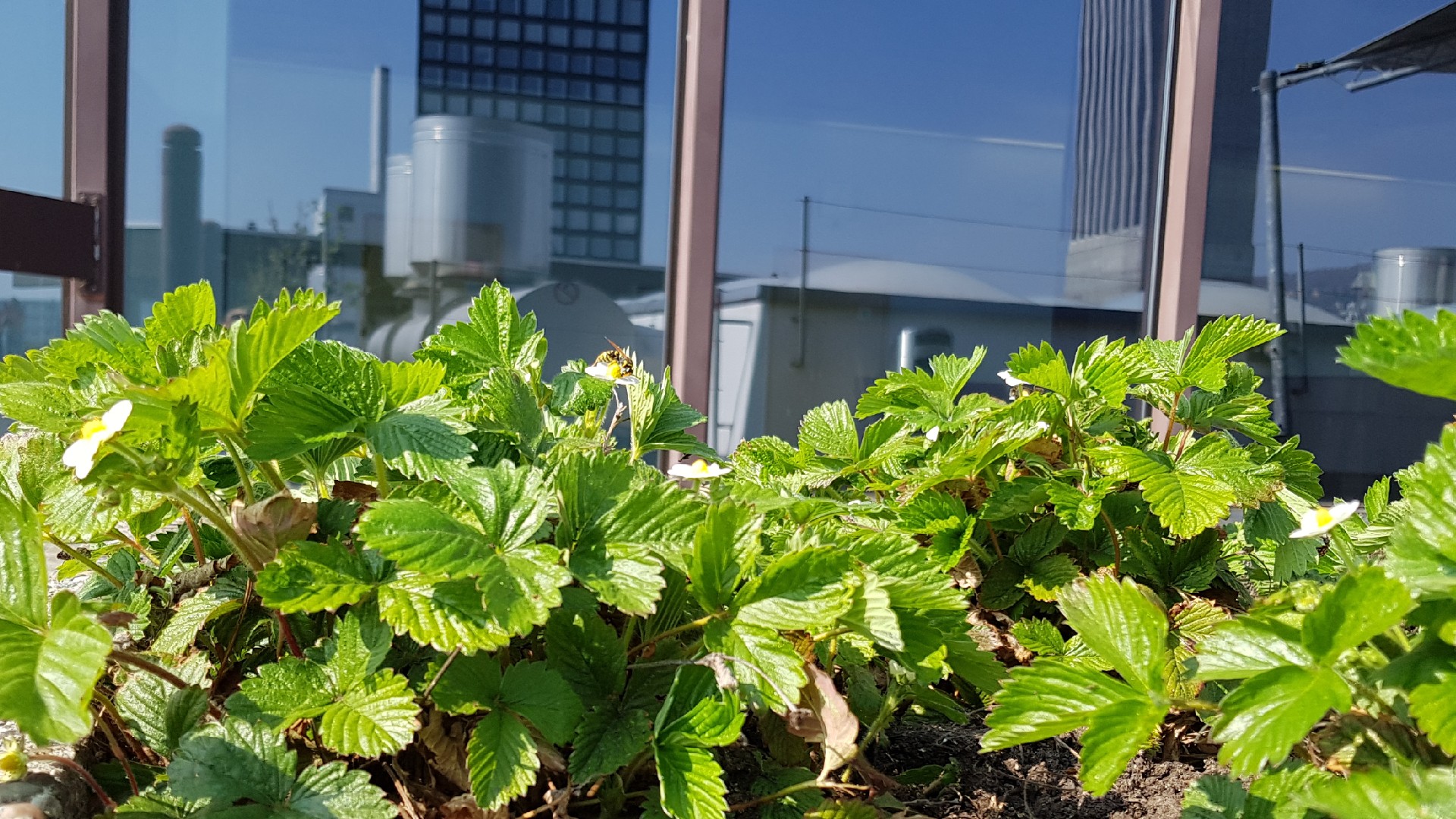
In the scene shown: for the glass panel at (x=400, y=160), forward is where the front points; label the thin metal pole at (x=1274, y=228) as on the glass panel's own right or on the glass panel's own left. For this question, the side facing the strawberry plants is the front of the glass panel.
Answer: on the glass panel's own left

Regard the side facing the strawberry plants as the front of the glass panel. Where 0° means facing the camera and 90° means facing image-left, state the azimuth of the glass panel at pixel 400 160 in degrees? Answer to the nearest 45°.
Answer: approximately 0°

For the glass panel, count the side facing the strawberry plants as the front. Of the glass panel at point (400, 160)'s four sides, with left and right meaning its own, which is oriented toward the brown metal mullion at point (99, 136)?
right

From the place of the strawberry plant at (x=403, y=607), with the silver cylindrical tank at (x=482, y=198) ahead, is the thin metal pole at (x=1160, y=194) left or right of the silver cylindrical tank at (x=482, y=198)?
right

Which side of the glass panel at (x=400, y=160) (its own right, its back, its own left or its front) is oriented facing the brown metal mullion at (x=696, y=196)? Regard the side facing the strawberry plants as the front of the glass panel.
left

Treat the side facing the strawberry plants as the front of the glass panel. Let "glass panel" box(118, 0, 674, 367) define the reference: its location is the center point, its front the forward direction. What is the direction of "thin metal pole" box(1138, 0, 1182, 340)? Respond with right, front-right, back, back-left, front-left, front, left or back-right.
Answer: left

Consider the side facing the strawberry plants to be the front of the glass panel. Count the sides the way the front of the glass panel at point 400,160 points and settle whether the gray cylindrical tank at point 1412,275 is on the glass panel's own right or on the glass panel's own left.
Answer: on the glass panel's own left

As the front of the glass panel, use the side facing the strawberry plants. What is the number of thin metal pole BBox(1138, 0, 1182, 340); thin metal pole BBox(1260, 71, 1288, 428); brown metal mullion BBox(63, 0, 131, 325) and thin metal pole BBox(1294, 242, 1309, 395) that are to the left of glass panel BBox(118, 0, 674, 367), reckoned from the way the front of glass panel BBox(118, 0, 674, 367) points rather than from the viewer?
3
